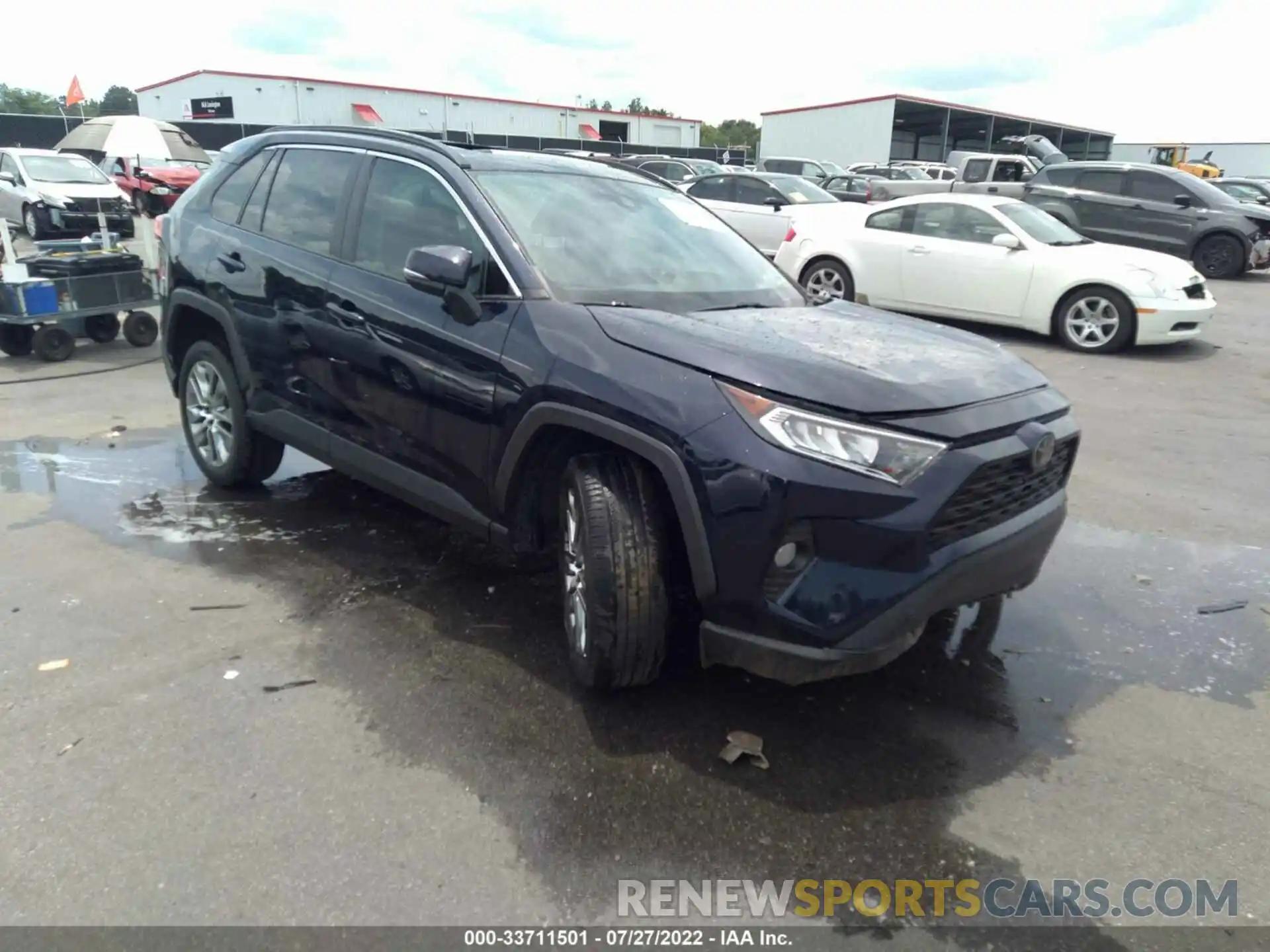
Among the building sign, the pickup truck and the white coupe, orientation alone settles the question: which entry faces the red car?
the building sign

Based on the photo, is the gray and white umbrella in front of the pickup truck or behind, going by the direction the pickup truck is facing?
behind

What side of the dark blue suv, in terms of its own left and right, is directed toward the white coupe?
left

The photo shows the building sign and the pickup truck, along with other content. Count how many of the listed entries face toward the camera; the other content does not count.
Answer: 1

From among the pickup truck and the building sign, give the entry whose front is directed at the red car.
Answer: the building sign

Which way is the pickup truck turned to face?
to the viewer's right

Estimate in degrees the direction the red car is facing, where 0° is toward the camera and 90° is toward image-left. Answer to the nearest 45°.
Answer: approximately 315°
